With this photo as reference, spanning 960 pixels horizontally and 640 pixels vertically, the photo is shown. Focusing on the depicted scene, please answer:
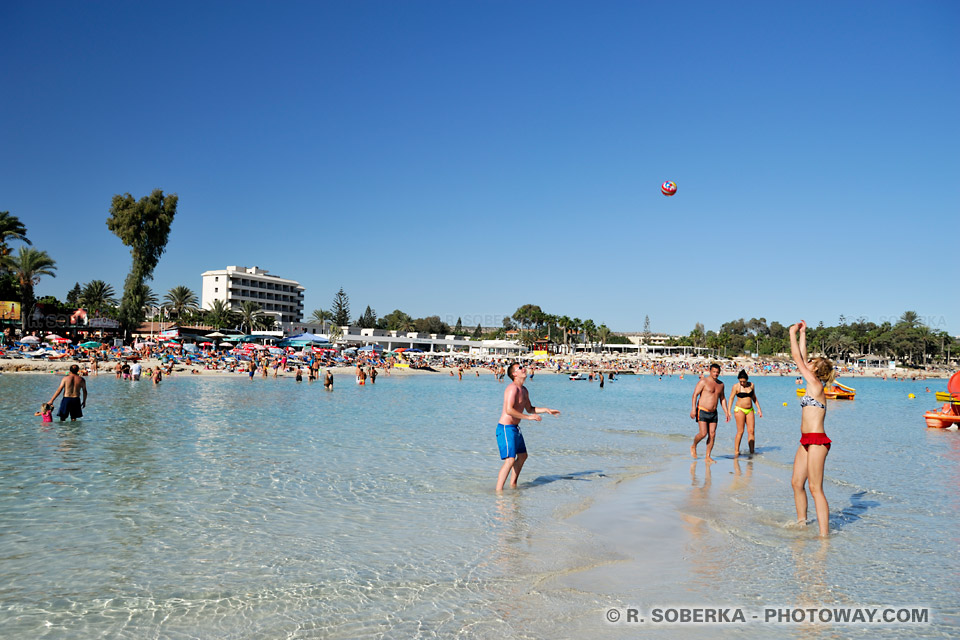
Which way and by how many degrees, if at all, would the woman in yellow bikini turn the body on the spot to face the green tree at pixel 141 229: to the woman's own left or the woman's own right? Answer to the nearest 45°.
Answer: approximately 135° to the woman's own right

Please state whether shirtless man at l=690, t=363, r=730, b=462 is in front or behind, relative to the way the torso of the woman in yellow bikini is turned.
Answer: in front

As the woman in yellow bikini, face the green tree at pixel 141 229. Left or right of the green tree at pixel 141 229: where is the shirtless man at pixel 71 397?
left

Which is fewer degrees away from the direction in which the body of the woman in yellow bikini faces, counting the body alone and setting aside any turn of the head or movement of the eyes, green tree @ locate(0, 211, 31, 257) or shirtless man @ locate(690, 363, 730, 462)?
the shirtless man

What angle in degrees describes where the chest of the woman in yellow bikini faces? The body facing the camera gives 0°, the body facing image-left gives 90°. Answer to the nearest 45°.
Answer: approximately 0°

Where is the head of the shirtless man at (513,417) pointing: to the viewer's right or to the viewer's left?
to the viewer's right
